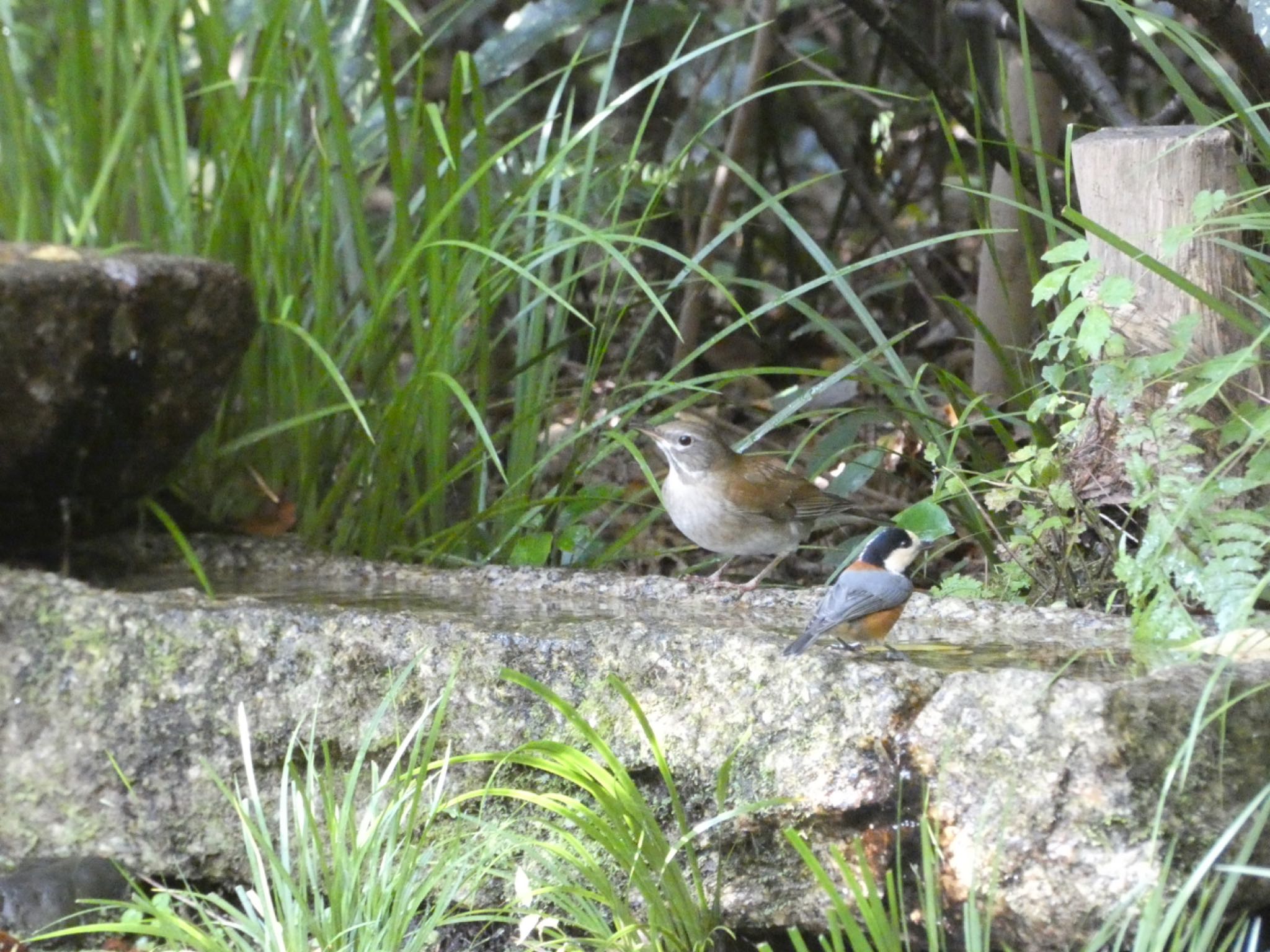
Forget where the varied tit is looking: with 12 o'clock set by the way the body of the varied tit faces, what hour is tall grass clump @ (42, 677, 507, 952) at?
The tall grass clump is roughly at 6 o'clock from the varied tit.

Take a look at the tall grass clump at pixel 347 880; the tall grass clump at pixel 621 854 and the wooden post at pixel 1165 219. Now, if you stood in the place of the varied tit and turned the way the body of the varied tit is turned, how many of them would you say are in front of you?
1

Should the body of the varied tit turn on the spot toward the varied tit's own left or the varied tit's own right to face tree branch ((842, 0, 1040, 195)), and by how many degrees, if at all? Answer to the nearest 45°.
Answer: approximately 45° to the varied tit's own left

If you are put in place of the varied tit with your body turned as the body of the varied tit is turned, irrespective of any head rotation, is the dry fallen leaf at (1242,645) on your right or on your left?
on your right

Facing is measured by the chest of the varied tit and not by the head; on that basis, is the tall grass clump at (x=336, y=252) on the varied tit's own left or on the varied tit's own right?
on the varied tit's own left

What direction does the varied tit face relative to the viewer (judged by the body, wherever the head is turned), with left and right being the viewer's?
facing away from the viewer and to the right of the viewer
